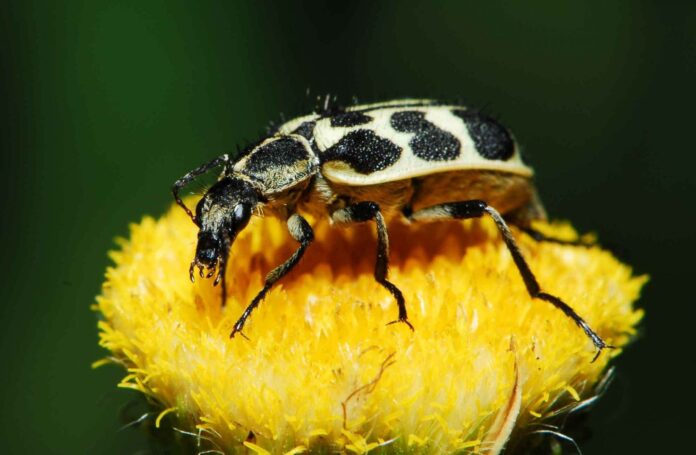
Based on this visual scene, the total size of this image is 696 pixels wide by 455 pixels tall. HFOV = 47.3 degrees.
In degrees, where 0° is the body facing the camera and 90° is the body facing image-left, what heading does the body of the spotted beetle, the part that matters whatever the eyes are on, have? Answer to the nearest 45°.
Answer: approximately 90°
